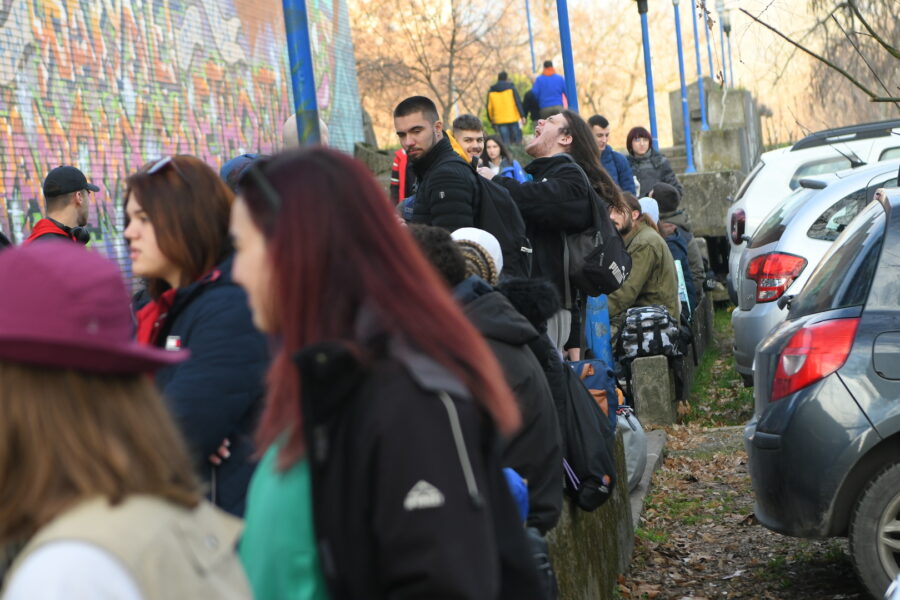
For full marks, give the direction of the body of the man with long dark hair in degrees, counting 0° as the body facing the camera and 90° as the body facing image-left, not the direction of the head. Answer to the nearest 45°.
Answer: approximately 90°

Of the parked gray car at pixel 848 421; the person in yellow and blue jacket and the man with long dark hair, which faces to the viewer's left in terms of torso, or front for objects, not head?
the man with long dark hair

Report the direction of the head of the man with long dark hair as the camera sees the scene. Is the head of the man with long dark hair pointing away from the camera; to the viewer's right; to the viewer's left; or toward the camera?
to the viewer's left

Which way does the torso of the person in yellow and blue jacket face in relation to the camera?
away from the camera

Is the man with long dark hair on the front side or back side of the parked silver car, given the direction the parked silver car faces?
on the back side

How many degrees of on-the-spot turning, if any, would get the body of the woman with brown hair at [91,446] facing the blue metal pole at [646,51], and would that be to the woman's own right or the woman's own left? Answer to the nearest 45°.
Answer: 0° — they already face it

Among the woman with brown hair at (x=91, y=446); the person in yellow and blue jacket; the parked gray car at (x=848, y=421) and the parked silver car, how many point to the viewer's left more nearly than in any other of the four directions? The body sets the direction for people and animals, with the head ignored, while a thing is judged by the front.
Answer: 0

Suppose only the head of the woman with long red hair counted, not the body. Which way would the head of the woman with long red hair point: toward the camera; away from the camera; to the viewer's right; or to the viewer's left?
to the viewer's left

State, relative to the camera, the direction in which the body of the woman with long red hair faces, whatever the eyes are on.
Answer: to the viewer's left

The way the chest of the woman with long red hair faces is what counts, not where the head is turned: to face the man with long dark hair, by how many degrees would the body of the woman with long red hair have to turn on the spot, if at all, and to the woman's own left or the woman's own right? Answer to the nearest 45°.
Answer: approximately 90° to the woman's own right

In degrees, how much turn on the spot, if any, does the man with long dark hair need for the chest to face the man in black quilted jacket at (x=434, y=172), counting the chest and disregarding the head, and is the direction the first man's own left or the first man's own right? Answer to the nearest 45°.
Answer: approximately 45° to the first man's own left
